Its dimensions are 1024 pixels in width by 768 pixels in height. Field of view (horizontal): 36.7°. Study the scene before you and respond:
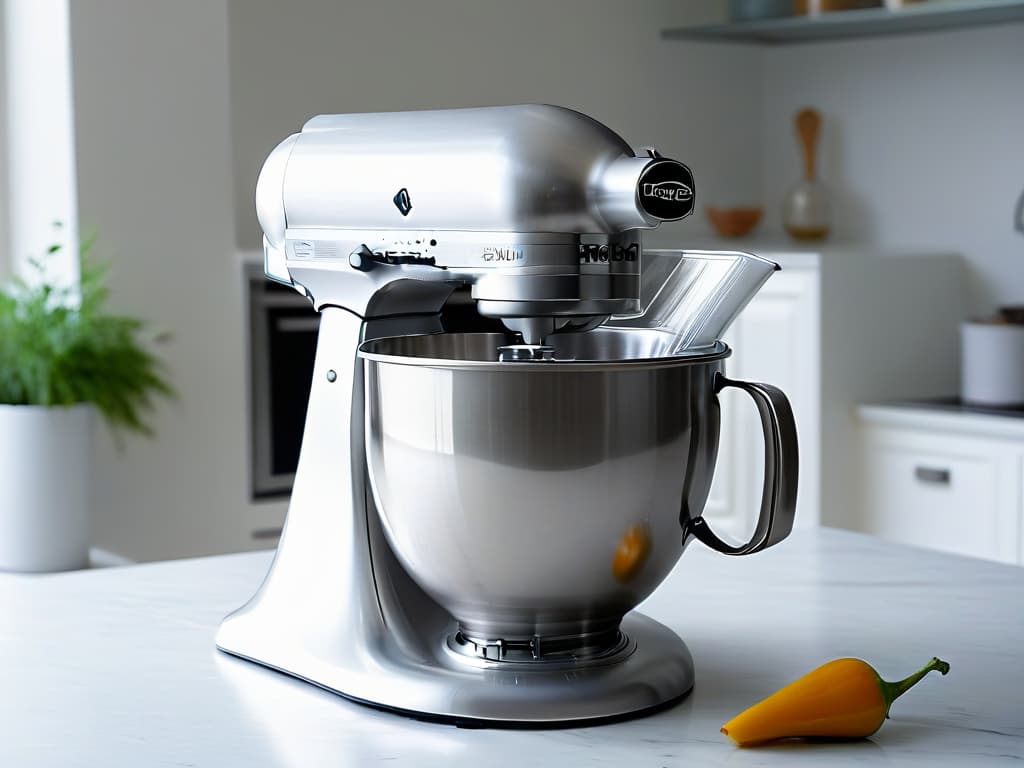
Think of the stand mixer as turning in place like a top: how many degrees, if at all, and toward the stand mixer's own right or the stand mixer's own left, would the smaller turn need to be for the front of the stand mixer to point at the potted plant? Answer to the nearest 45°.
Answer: approximately 180°

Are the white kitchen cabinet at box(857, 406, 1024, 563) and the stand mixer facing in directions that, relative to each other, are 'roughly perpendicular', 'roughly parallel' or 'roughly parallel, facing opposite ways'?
roughly perpendicular

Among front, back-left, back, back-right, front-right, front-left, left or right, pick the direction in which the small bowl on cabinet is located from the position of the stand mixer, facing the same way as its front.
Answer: back-left

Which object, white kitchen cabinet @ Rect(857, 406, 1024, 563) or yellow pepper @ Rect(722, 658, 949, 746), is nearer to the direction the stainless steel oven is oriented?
the yellow pepper

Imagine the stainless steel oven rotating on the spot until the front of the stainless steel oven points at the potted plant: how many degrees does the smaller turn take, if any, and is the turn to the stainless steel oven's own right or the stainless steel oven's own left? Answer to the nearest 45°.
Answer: approximately 45° to the stainless steel oven's own right

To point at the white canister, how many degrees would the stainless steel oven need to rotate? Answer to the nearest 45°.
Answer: approximately 90° to its left
